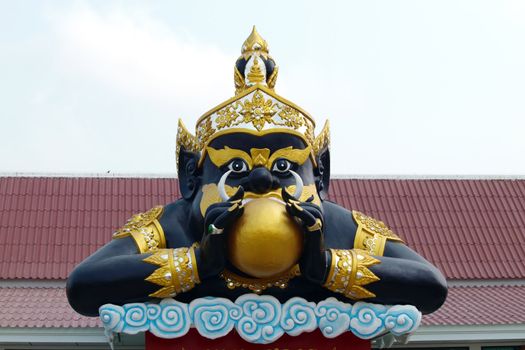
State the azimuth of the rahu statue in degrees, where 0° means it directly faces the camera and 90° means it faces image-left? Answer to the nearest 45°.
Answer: approximately 0°
